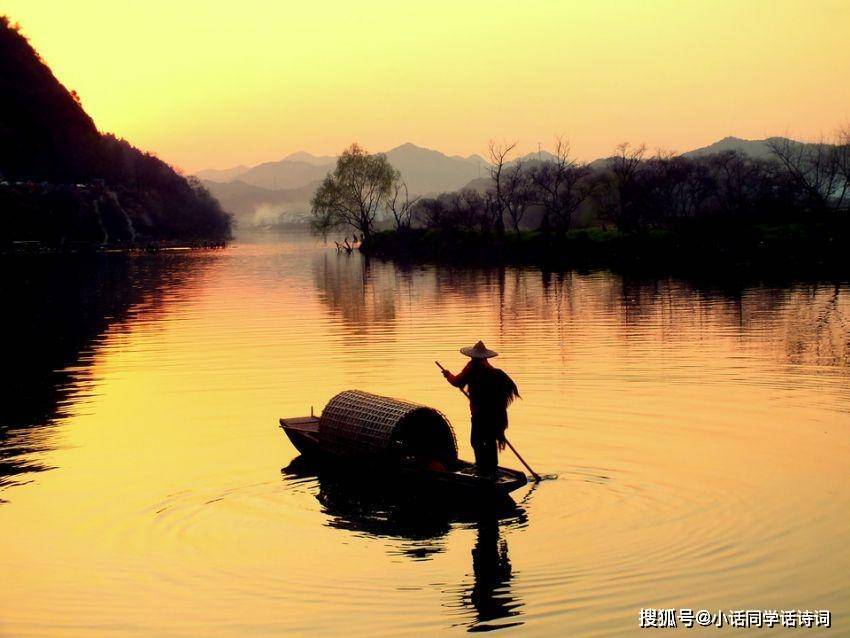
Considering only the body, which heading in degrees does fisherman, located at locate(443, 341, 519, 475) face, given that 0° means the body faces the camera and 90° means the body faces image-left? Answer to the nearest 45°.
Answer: approximately 135°
